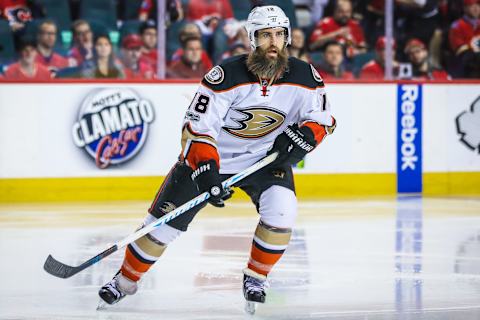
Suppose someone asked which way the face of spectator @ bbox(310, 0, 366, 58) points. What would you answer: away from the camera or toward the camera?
toward the camera

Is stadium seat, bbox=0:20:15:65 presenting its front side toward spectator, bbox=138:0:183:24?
no

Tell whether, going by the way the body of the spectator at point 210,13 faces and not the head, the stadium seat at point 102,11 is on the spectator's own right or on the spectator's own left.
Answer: on the spectator's own right

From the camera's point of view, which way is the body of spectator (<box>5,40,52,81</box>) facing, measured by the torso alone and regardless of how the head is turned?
toward the camera

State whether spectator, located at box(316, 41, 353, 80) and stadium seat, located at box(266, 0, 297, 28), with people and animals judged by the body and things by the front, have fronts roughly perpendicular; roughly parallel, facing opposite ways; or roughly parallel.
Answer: roughly parallel

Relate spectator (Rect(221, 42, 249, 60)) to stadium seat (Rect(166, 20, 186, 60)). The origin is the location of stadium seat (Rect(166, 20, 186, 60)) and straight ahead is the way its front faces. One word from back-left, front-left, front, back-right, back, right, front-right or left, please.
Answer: left

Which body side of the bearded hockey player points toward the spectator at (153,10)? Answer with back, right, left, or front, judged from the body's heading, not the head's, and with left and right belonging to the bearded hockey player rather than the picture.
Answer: back

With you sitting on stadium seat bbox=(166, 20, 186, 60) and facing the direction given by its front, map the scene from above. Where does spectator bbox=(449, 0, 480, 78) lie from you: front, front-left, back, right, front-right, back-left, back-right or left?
left

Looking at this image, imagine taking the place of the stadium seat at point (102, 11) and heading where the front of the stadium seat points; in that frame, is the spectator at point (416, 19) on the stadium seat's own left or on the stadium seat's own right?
on the stadium seat's own left

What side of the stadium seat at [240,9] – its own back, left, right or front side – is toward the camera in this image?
front

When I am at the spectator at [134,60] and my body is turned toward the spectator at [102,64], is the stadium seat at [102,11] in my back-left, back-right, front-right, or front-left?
front-right

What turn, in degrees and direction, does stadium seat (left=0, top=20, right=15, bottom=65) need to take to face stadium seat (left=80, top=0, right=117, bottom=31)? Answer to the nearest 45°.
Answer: approximately 90° to its left

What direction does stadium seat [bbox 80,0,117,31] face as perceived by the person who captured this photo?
facing the viewer

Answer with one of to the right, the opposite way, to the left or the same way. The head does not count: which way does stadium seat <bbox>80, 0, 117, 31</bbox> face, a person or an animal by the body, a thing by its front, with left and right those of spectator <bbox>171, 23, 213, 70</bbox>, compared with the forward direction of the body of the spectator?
the same way

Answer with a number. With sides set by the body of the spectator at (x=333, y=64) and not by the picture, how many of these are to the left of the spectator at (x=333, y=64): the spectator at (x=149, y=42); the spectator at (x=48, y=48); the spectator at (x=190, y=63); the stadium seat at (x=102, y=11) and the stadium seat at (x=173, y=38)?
0

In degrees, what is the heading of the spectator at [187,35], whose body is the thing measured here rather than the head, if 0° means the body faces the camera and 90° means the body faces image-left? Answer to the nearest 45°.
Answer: approximately 0°

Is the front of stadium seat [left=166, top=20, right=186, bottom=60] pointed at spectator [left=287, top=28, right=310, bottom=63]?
no

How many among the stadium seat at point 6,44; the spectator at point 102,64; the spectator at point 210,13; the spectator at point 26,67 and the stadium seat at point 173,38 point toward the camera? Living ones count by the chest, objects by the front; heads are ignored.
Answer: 5

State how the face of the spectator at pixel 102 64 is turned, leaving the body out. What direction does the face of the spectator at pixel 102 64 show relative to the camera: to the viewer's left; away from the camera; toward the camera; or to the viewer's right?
toward the camera

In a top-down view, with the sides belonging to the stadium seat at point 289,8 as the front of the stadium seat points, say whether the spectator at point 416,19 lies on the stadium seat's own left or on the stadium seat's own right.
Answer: on the stadium seat's own left
